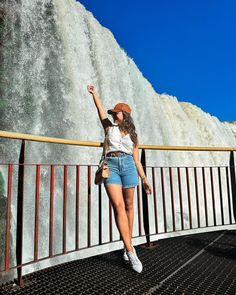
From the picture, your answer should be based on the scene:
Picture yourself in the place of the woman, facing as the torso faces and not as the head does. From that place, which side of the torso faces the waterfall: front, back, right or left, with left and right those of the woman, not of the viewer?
back

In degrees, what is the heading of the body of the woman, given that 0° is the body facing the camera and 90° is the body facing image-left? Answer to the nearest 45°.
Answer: approximately 0°
